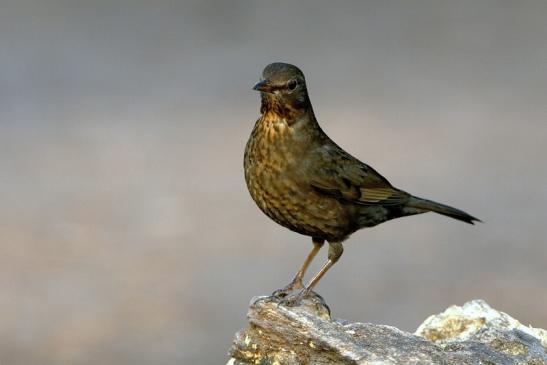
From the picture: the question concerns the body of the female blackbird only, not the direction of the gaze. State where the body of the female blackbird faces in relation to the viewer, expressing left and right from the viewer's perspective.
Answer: facing the viewer and to the left of the viewer
